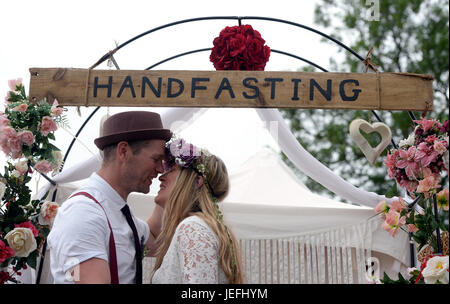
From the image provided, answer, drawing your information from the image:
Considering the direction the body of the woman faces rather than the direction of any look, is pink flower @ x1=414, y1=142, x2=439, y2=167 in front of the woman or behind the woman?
behind

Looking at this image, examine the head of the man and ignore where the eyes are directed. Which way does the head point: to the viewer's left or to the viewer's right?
to the viewer's right

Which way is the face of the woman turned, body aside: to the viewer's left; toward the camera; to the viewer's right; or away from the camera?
to the viewer's left

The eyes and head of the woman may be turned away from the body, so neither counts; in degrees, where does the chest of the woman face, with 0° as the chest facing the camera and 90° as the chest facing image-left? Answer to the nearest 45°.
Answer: approximately 90°

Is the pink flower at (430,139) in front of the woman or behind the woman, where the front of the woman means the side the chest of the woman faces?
behind
